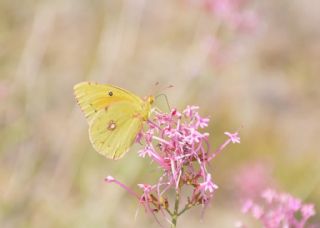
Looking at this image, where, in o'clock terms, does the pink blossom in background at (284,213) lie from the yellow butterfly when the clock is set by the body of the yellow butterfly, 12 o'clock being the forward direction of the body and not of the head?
The pink blossom in background is roughly at 12 o'clock from the yellow butterfly.

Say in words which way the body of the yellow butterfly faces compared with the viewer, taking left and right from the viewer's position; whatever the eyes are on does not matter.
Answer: facing to the right of the viewer
